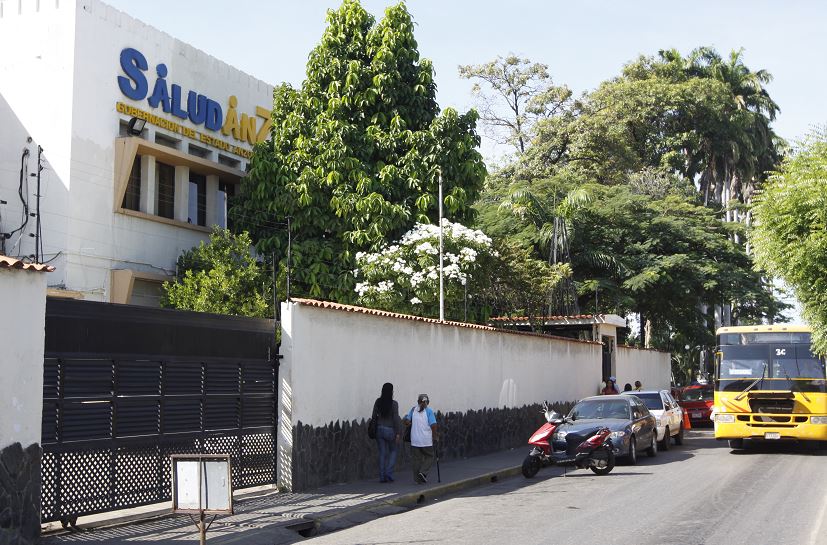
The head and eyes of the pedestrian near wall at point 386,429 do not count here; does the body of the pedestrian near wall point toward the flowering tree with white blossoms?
yes

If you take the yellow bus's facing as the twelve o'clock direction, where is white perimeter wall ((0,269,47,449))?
The white perimeter wall is roughly at 1 o'clock from the yellow bus.

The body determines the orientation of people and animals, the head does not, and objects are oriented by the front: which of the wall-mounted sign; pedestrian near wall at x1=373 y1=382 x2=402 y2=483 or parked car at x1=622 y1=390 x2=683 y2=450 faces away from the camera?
the pedestrian near wall

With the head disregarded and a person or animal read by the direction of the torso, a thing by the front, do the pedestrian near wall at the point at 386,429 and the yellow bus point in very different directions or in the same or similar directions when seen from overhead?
very different directions

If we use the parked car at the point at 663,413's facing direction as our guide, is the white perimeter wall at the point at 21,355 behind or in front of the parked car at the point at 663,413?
in front

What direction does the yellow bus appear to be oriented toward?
toward the camera

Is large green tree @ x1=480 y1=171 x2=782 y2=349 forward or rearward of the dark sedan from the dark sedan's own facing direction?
rearward

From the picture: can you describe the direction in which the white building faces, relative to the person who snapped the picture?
facing the viewer and to the right of the viewer

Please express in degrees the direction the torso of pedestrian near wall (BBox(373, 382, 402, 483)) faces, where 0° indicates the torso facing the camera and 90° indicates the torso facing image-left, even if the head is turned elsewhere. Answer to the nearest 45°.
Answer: approximately 180°

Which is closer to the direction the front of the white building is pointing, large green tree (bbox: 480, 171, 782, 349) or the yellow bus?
the yellow bus

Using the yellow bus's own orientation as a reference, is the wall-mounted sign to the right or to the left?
on its right
